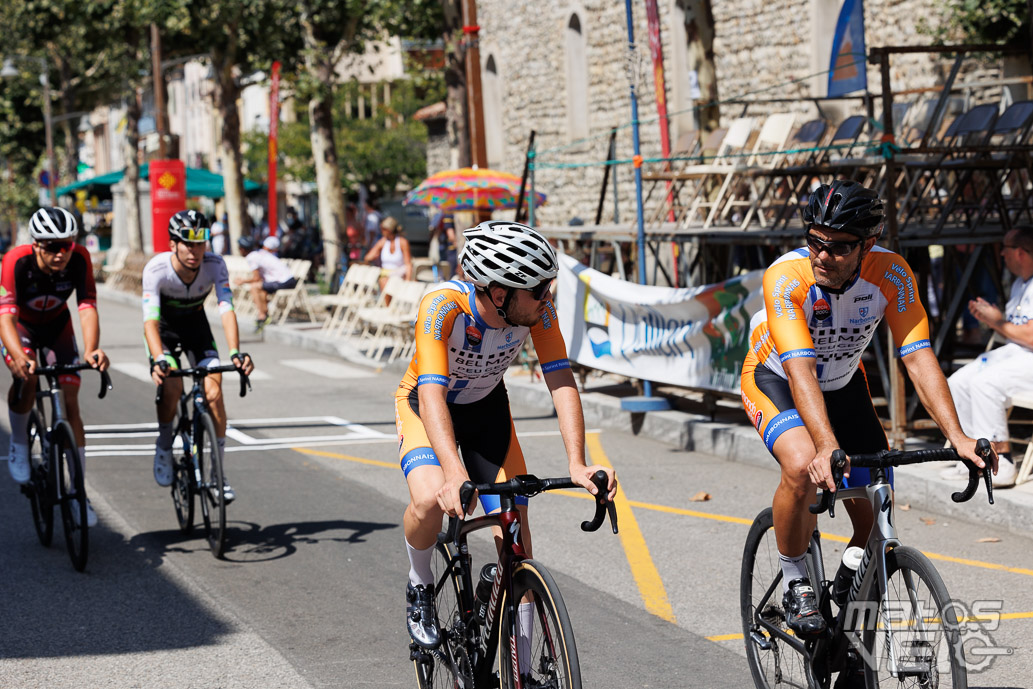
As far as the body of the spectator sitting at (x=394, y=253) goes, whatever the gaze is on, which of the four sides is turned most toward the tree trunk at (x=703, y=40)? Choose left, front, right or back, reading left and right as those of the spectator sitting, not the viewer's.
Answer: left

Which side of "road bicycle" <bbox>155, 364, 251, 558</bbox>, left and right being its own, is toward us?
front

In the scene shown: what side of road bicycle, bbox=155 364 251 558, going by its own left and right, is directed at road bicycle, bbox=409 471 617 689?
front

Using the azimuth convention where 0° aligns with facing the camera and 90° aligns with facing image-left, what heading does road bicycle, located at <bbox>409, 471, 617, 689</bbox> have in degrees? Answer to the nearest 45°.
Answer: approximately 315°

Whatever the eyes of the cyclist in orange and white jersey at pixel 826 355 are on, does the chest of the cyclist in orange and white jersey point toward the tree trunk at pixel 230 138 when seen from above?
no

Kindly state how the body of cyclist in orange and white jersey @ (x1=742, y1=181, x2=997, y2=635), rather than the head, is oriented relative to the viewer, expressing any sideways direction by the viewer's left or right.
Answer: facing the viewer and to the right of the viewer

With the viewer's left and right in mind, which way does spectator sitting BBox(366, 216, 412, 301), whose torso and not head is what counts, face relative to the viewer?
facing the viewer and to the left of the viewer

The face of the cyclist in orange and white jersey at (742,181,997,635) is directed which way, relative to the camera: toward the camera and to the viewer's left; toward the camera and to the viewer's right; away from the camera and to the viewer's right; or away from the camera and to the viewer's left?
toward the camera and to the viewer's left

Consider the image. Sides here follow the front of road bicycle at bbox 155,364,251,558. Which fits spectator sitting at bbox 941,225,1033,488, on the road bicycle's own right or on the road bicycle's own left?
on the road bicycle's own left

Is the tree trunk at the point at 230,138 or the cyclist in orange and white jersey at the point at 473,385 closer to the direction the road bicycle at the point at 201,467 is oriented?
the cyclist in orange and white jersey

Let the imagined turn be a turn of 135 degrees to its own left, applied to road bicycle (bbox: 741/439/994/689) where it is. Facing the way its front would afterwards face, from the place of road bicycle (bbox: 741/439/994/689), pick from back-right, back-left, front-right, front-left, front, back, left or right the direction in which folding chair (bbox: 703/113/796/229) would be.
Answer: front

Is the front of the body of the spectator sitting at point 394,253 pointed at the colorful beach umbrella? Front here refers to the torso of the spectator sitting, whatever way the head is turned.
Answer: no

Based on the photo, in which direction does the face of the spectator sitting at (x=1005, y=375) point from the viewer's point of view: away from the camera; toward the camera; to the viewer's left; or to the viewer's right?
to the viewer's left

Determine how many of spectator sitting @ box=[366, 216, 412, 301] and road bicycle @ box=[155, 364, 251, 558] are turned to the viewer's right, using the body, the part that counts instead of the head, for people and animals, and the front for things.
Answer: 0

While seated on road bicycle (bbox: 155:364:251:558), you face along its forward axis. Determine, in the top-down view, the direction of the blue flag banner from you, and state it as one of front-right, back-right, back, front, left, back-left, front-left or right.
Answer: back-left

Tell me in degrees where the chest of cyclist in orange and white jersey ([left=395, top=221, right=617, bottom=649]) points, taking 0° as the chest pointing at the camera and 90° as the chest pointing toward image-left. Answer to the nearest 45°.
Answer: approximately 315°
